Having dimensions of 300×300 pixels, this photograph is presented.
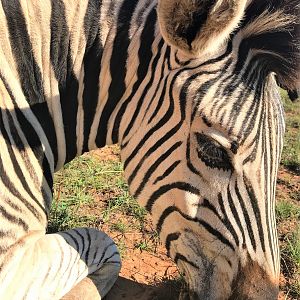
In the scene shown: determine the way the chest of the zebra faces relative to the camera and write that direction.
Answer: to the viewer's right
